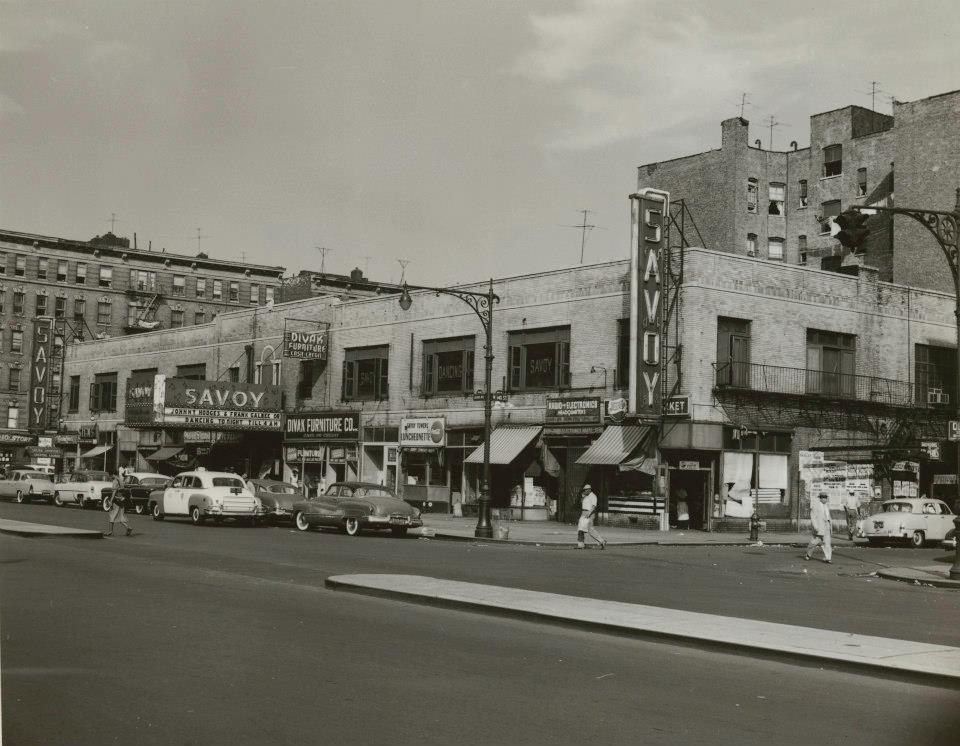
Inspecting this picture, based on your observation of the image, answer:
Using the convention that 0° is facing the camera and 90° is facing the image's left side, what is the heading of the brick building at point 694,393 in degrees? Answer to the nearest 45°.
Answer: approximately 45°

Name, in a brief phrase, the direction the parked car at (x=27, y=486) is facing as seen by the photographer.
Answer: facing away from the viewer and to the left of the viewer

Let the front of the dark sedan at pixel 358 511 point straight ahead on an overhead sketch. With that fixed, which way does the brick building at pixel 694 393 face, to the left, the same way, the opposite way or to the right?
to the left

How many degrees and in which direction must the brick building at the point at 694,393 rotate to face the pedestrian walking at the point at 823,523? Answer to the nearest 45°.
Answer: approximately 45° to its left

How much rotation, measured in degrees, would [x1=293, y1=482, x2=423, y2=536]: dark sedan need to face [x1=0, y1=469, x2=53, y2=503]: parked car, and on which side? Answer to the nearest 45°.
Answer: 0° — it already faces it

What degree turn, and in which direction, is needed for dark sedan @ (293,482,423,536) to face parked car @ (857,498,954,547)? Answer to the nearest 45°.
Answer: approximately 135° to its right

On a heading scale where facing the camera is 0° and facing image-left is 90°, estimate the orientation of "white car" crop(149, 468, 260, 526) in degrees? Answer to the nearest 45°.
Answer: approximately 135°

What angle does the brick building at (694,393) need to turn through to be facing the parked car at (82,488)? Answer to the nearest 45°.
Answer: approximately 45° to its right

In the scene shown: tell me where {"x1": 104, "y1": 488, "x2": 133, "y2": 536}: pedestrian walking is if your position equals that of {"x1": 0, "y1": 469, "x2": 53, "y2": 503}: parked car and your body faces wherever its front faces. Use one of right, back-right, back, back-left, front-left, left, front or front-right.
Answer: back-left
